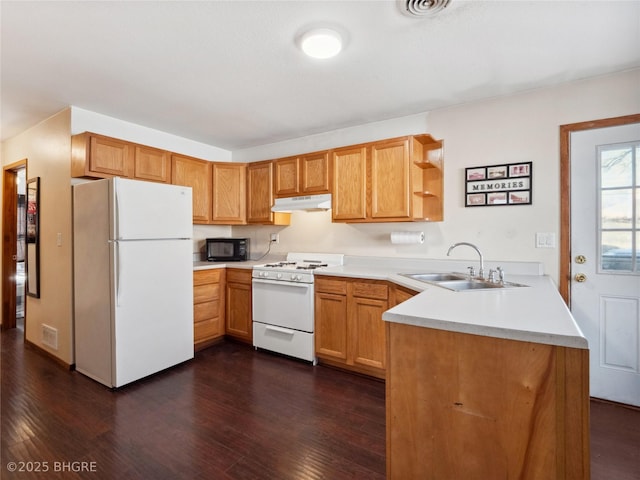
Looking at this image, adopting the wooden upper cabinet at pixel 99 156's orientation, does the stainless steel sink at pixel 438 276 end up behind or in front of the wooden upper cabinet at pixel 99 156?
in front

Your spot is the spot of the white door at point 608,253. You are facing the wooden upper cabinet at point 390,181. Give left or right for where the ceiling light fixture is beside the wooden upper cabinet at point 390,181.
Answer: left

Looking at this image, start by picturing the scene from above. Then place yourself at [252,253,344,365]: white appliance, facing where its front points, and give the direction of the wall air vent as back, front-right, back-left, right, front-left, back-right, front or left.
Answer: front-right

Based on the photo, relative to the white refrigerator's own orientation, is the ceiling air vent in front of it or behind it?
in front

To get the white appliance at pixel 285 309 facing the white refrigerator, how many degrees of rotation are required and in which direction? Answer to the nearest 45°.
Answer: approximately 45° to its right

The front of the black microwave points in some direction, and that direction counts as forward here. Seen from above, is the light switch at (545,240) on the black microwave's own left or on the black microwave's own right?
on the black microwave's own left

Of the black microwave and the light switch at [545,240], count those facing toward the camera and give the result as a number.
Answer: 2

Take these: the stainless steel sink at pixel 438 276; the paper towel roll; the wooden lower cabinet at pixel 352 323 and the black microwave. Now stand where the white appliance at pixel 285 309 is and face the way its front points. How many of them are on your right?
1

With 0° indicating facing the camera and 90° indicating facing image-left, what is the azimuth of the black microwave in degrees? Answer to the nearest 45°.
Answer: approximately 0°

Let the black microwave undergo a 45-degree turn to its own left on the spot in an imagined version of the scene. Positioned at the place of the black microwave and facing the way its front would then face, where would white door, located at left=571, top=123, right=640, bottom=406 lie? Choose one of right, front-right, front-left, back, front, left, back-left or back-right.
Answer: front
